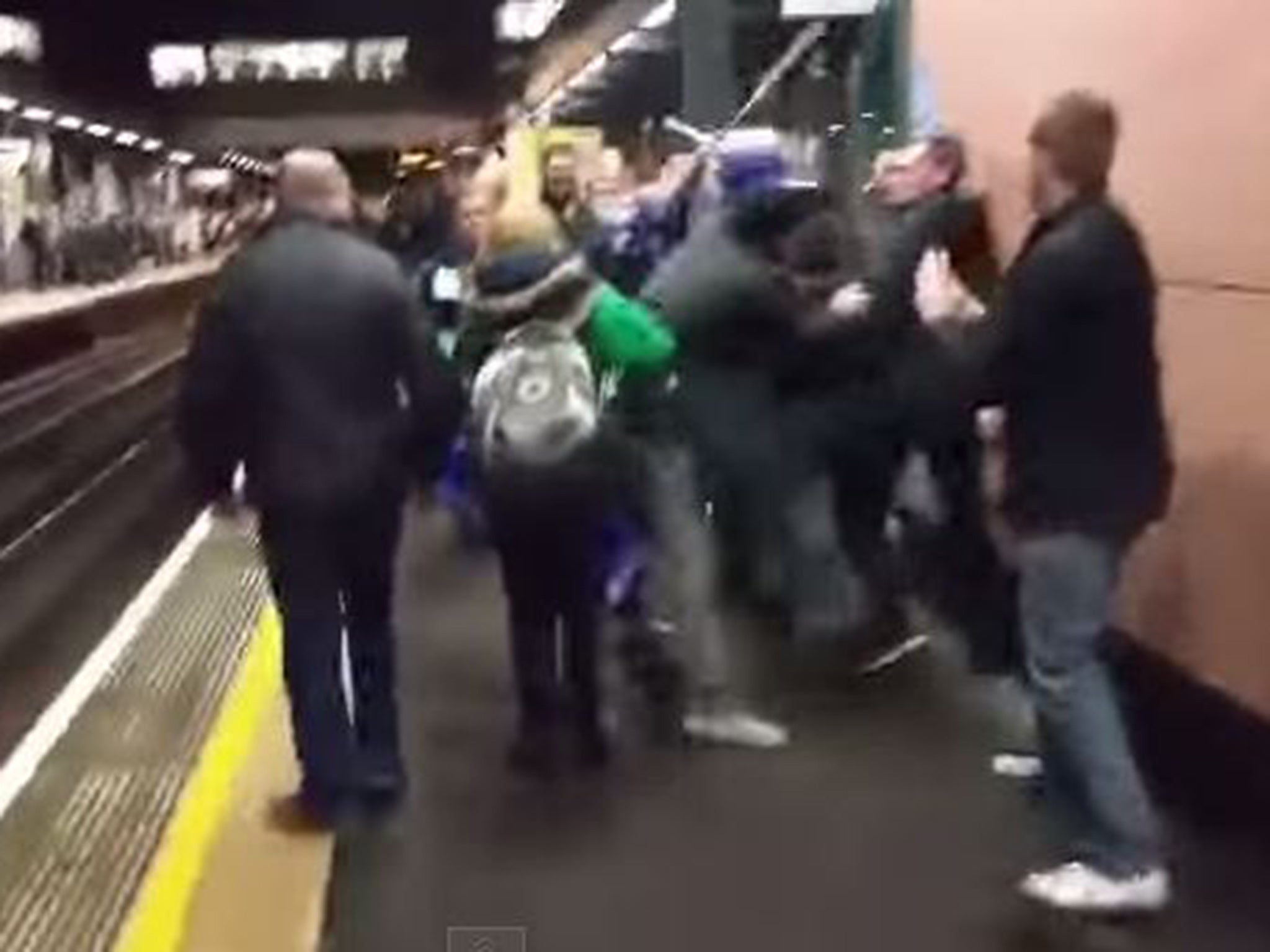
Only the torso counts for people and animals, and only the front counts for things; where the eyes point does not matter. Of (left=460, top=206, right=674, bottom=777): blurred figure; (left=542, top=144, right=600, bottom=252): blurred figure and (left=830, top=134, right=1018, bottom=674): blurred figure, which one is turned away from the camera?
(left=460, top=206, right=674, bottom=777): blurred figure

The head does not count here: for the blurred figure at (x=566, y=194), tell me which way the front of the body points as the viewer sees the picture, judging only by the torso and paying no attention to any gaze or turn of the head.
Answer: toward the camera

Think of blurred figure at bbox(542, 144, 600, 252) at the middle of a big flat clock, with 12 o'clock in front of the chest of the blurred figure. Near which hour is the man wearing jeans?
The man wearing jeans is roughly at 11 o'clock from the blurred figure.

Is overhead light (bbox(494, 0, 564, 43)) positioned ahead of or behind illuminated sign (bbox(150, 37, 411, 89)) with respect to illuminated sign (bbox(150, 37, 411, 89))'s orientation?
ahead

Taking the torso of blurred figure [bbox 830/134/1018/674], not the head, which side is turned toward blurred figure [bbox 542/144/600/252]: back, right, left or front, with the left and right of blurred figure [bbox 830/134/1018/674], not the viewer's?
right

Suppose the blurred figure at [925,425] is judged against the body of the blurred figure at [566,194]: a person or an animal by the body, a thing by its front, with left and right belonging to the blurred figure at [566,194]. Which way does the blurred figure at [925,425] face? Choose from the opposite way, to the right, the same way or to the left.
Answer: to the right

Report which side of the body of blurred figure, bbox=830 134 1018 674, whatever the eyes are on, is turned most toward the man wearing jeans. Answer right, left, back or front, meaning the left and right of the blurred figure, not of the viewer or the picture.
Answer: left

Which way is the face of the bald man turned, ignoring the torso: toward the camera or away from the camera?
away from the camera

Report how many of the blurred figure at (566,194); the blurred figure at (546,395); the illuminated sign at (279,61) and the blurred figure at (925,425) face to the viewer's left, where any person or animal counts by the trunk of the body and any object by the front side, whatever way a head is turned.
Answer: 1

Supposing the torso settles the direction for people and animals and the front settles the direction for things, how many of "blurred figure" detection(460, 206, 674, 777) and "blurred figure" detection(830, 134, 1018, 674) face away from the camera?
1

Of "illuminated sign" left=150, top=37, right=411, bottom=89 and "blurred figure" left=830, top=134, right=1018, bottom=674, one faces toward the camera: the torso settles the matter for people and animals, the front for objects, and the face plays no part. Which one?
the illuminated sign

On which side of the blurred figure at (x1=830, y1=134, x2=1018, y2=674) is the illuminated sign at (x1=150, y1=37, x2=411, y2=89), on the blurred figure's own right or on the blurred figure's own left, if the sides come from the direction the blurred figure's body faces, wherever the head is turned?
on the blurred figure's own right

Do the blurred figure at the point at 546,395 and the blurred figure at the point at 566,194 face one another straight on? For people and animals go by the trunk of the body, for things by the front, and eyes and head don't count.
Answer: yes

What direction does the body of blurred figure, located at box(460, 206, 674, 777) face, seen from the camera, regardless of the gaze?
away from the camera

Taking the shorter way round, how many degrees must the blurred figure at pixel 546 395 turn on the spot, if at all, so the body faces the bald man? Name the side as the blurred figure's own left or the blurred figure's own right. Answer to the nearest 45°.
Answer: approximately 135° to the blurred figure's own left

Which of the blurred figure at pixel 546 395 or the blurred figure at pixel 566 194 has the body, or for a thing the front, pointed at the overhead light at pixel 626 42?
the blurred figure at pixel 546 395

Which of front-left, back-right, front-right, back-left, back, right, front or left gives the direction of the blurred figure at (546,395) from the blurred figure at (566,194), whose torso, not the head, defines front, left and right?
front

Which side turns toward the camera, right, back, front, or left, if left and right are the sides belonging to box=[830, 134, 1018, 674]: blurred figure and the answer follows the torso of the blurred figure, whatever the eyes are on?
left

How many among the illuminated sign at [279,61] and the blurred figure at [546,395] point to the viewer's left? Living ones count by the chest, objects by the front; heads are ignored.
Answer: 0
